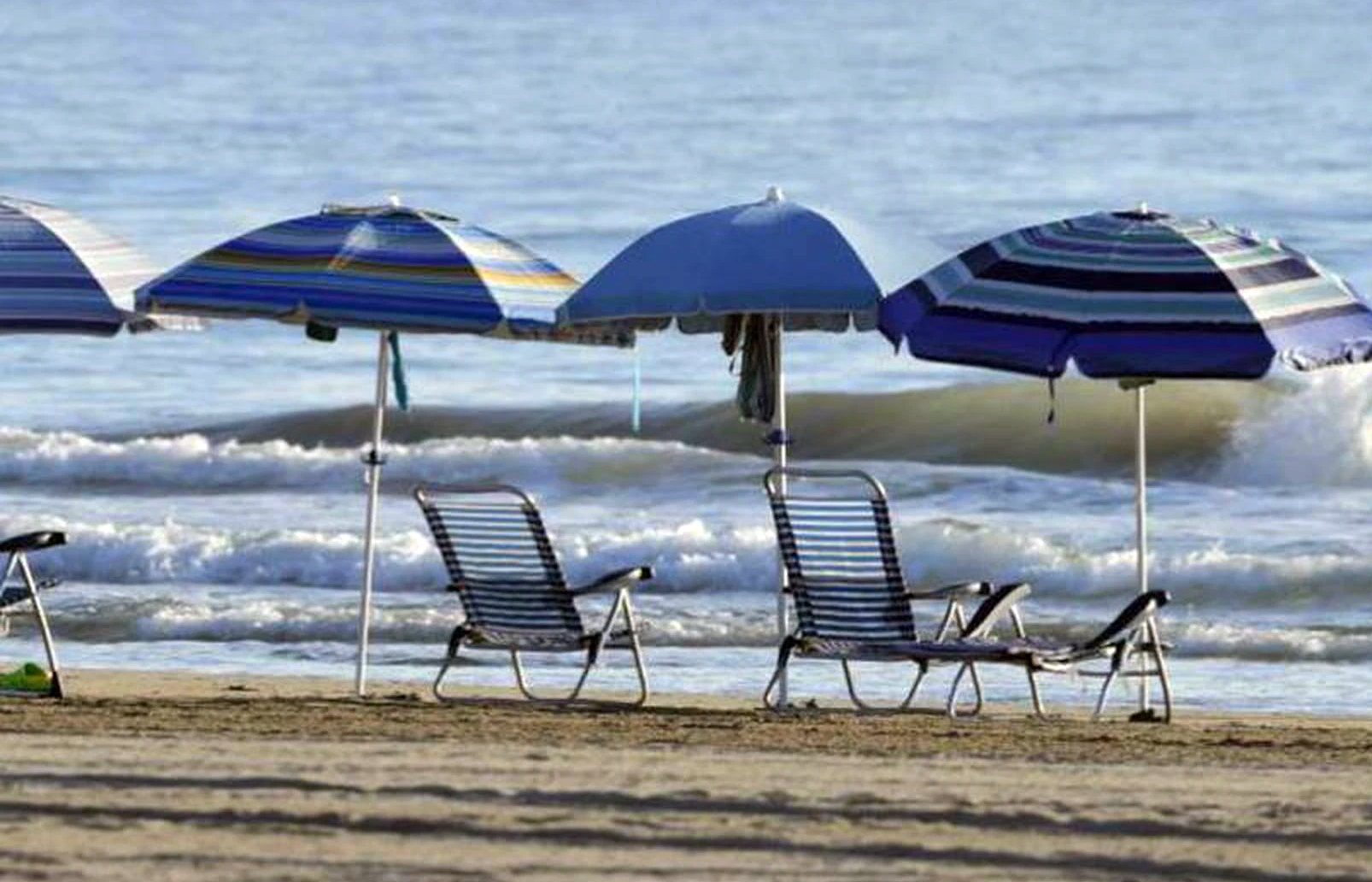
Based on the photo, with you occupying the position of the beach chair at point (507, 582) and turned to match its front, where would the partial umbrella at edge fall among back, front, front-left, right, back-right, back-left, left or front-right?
back-left

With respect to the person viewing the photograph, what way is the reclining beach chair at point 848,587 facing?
facing away from the viewer and to the right of the viewer

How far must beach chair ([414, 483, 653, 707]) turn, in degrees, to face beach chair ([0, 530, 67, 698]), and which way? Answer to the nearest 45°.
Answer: approximately 135° to its left

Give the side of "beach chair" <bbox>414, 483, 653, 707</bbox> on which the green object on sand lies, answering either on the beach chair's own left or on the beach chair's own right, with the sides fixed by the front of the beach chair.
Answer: on the beach chair's own left

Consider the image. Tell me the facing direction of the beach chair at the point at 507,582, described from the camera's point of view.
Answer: facing away from the viewer and to the right of the viewer

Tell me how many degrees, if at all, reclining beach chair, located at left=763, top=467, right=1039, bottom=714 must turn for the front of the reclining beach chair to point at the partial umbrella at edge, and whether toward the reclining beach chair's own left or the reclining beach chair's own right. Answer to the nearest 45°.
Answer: approximately 135° to the reclining beach chair's own left

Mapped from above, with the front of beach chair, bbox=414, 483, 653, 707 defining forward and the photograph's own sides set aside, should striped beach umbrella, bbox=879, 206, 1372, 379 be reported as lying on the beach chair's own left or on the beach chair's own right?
on the beach chair's own right
